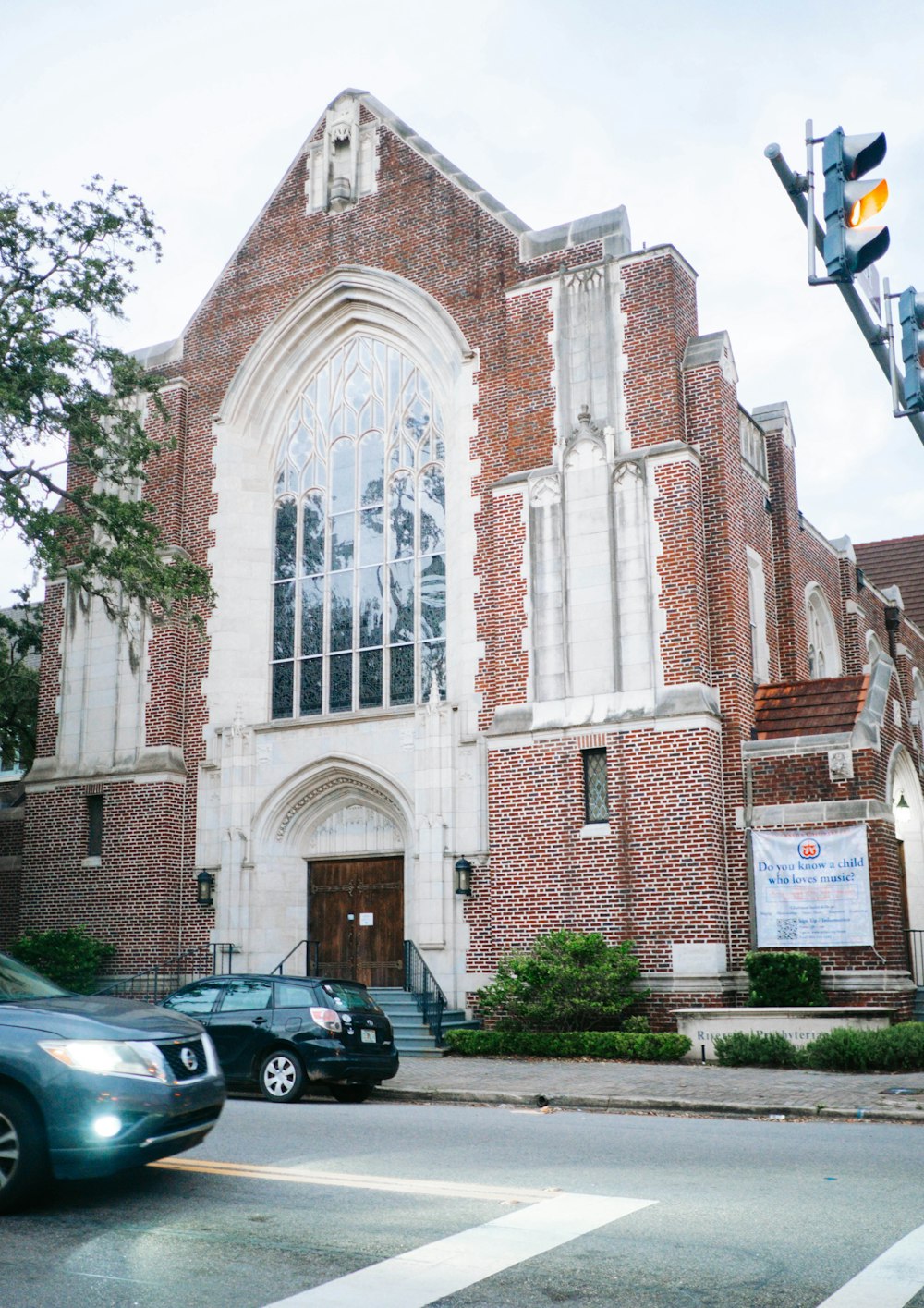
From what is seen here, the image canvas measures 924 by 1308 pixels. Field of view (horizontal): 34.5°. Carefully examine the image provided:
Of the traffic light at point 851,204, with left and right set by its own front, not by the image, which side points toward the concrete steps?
back

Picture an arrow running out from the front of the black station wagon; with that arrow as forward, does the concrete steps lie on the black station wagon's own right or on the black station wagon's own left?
on the black station wagon's own right

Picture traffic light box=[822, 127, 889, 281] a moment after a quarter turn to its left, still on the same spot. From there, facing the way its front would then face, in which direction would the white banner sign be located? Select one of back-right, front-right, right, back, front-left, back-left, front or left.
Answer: front-left

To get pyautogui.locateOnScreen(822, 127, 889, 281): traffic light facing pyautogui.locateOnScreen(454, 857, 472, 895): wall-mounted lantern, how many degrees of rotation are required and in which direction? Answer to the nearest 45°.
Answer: approximately 180°

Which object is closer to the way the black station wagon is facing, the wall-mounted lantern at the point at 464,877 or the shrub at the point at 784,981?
the wall-mounted lantern

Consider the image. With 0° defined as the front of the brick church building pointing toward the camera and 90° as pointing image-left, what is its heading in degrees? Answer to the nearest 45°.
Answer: approximately 45°

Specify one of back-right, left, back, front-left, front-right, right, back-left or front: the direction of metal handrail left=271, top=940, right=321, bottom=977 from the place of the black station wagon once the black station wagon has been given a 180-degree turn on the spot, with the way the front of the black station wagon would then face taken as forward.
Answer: back-left

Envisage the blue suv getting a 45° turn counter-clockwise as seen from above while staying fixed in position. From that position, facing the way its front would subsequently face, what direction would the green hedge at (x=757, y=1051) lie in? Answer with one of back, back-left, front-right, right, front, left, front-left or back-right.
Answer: front-left

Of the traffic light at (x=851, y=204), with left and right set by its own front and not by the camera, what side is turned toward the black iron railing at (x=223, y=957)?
back

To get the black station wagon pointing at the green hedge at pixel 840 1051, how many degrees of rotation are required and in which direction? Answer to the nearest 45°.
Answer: approximately 135° to its right

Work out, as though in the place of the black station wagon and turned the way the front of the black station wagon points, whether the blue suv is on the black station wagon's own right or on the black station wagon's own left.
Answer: on the black station wagon's own left

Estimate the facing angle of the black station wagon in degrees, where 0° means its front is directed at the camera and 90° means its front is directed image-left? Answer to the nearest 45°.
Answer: approximately 135°

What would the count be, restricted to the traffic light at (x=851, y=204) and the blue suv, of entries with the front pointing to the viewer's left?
0

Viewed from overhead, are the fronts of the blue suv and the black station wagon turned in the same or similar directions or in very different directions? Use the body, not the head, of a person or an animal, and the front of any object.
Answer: very different directions
